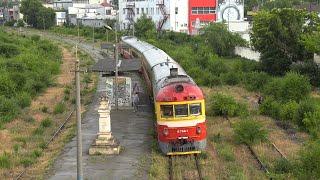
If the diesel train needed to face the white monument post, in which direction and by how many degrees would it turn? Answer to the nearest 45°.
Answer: approximately 90° to its right

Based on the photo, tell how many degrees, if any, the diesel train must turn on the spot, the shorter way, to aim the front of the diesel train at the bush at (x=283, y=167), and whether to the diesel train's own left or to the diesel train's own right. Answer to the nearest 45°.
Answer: approximately 45° to the diesel train's own left

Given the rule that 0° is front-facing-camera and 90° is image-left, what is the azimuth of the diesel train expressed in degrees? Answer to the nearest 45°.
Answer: approximately 0°

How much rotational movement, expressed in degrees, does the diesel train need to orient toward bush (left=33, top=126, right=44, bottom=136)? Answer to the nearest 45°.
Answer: approximately 45° to its right

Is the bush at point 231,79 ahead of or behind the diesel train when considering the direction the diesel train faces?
behind

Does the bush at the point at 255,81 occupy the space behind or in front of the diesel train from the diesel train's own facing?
behind

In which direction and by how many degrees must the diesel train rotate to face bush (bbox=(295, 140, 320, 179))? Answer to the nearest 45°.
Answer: approximately 45° to its left
